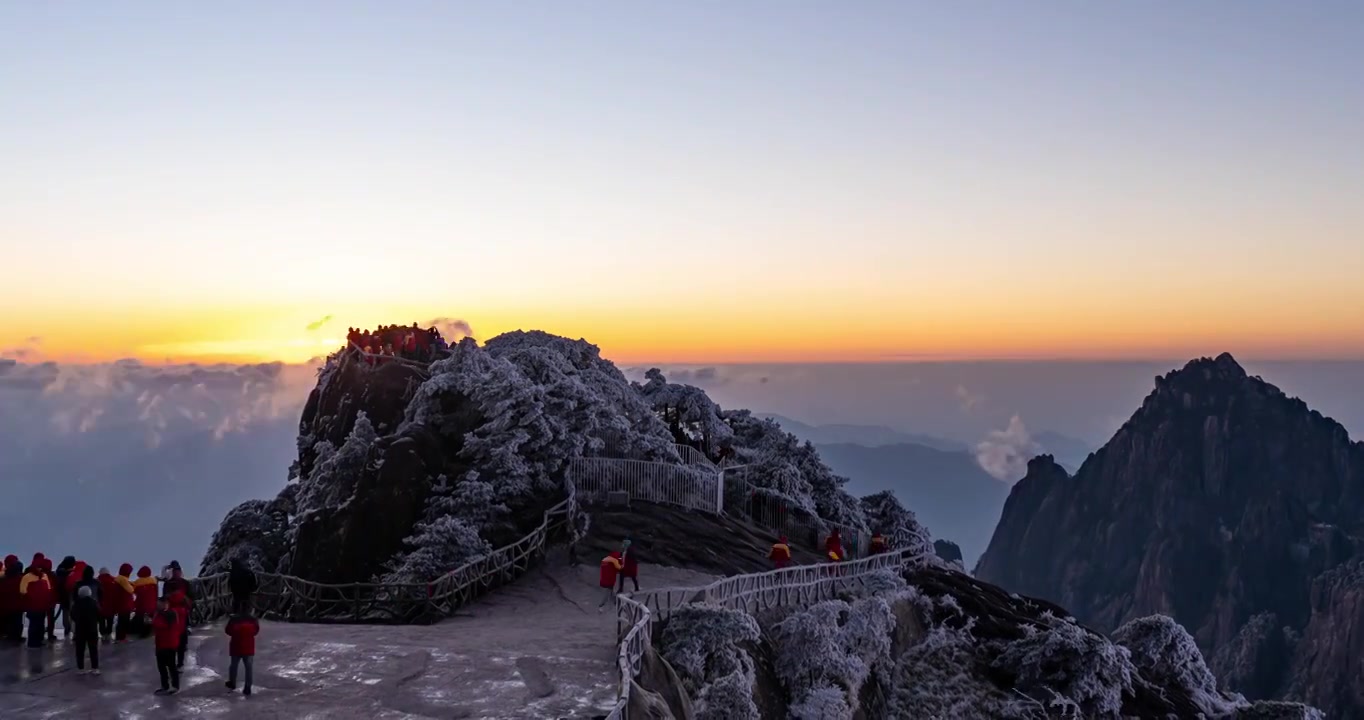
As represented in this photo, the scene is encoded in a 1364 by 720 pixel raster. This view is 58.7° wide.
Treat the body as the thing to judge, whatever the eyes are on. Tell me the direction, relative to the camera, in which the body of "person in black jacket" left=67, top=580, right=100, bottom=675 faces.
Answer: away from the camera

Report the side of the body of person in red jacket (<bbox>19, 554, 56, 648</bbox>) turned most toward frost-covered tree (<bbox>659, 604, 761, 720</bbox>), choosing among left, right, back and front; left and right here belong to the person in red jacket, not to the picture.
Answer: right

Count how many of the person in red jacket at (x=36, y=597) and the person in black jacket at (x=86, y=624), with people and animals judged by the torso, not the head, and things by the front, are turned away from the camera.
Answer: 2

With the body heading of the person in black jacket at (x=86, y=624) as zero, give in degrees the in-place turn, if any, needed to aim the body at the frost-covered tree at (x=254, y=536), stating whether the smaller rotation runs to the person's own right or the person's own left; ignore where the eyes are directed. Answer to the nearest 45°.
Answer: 0° — they already face it

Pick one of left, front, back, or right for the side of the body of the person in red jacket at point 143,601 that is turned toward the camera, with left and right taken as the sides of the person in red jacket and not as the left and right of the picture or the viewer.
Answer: back

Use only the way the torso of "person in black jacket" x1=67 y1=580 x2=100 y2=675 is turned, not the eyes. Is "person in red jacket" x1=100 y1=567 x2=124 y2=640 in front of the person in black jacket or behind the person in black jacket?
in front

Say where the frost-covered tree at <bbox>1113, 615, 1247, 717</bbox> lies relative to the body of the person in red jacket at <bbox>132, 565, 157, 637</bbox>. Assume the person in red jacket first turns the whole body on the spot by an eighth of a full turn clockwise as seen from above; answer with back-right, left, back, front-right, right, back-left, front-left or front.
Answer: front-right

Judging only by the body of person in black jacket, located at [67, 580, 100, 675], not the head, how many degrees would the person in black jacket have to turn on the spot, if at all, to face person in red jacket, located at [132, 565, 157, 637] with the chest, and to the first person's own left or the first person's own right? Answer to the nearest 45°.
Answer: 0° — they already face them

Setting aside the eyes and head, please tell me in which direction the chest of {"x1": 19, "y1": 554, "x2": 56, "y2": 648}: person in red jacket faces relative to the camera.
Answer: away from the camera

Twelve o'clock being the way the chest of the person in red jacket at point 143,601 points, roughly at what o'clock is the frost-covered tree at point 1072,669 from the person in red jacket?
The frost-covered tree is roughly at 3 o'clock from the person in red jacket.

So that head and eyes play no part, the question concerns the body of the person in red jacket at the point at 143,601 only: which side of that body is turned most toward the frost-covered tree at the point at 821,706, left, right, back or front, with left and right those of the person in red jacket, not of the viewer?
right
